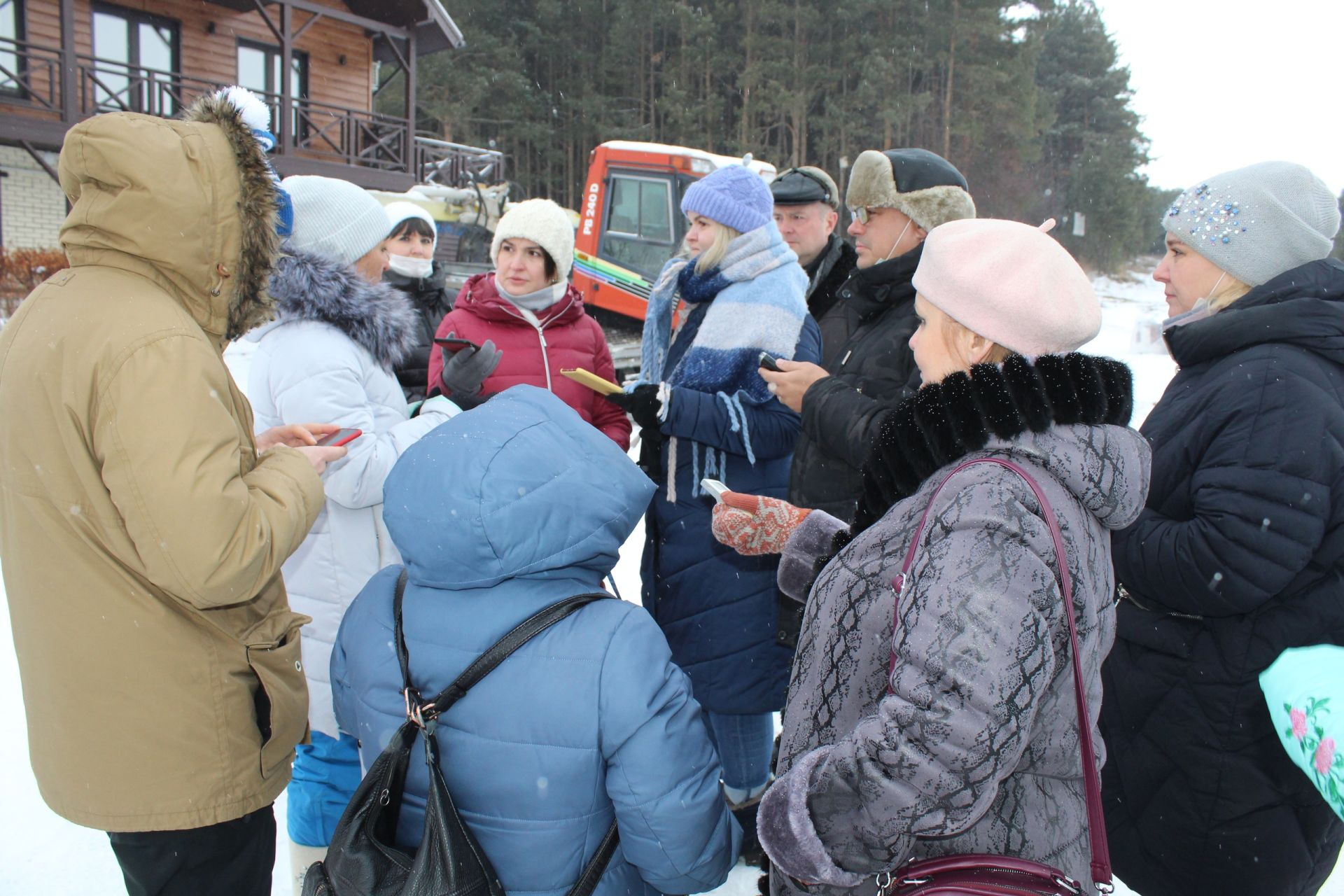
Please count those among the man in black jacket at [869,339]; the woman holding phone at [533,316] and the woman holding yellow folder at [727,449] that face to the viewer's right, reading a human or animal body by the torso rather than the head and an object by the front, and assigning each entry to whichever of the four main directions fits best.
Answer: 0

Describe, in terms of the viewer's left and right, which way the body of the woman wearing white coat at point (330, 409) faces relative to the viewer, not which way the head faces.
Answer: facing to the right of the viewer

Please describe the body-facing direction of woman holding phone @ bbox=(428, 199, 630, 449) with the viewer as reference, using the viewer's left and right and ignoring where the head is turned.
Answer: facing the viewer

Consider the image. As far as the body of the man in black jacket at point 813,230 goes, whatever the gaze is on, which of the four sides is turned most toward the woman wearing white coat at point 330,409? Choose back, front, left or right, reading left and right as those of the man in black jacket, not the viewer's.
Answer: front

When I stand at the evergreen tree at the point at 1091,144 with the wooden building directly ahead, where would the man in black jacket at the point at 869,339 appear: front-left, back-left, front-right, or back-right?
front-left

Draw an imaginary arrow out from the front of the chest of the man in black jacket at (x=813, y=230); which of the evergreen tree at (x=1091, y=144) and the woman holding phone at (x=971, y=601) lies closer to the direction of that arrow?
the woman holding phone

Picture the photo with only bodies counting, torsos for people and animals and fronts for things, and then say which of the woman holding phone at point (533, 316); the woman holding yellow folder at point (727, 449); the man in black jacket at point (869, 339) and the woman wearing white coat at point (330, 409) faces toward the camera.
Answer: the woman holding phone at point (533, 316)

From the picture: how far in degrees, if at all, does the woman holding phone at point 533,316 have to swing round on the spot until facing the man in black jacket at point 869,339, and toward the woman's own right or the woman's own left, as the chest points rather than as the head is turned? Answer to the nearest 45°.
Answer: approximately 45° to the woman's own left

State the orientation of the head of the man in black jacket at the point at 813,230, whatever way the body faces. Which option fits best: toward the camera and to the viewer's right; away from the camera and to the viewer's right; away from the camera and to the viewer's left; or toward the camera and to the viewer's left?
toward the camera and to the viewer's left

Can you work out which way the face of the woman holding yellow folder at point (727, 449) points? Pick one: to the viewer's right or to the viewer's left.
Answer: to the viewer's left

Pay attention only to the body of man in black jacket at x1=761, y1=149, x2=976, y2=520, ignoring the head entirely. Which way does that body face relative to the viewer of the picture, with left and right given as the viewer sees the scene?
facing to the left of the viewer

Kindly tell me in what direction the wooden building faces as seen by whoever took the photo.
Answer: facing the viewer and to the right of the viewer
